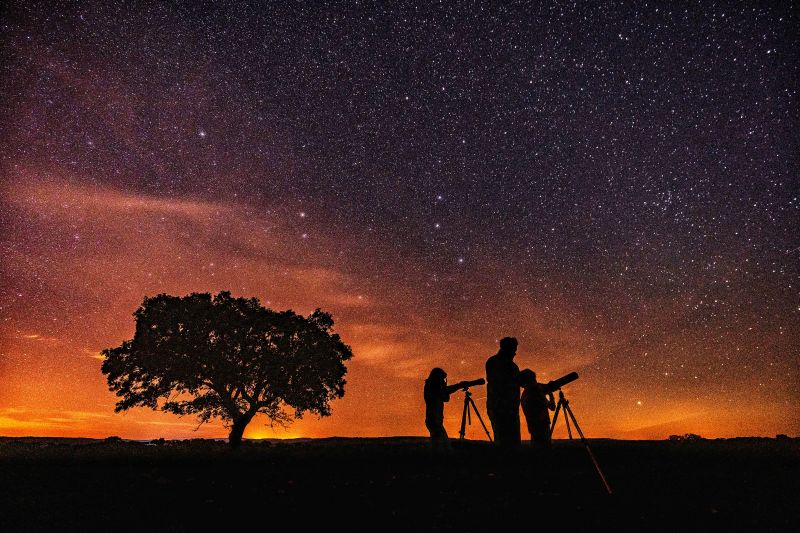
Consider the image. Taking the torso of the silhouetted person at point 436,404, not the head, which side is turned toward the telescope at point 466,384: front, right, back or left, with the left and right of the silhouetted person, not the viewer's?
front

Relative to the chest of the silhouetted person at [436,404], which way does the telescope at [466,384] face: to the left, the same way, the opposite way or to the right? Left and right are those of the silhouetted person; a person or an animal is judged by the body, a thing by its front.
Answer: the same way

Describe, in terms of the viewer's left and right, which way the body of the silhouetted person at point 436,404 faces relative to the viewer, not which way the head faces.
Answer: facing to the right of the viewer

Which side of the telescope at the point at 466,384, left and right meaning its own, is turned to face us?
right

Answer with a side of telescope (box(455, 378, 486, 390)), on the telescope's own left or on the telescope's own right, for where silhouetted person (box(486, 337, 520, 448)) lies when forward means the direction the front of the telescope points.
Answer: on the telescope's own right

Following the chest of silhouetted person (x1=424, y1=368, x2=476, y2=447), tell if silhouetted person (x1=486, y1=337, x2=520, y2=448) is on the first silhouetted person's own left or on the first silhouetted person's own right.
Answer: on the first silhouetted person's own right

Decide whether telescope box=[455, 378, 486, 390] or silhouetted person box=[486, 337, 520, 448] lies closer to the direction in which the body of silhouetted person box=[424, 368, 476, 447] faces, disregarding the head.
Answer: the telescope

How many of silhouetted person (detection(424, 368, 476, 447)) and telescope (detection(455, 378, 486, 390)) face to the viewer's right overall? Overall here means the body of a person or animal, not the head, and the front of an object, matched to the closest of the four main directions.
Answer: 2

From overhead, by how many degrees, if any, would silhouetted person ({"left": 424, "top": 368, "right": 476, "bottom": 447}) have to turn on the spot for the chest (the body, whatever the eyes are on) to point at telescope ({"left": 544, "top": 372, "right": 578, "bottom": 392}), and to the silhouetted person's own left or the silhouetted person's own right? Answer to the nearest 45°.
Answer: approximately 45° to the silhouetted person's own right

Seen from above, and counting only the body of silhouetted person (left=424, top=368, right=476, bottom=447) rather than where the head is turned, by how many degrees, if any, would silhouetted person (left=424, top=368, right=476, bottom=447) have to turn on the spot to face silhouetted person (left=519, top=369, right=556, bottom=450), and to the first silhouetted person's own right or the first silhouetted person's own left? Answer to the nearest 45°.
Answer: approximately 45° to the first silhouetted person's own right
